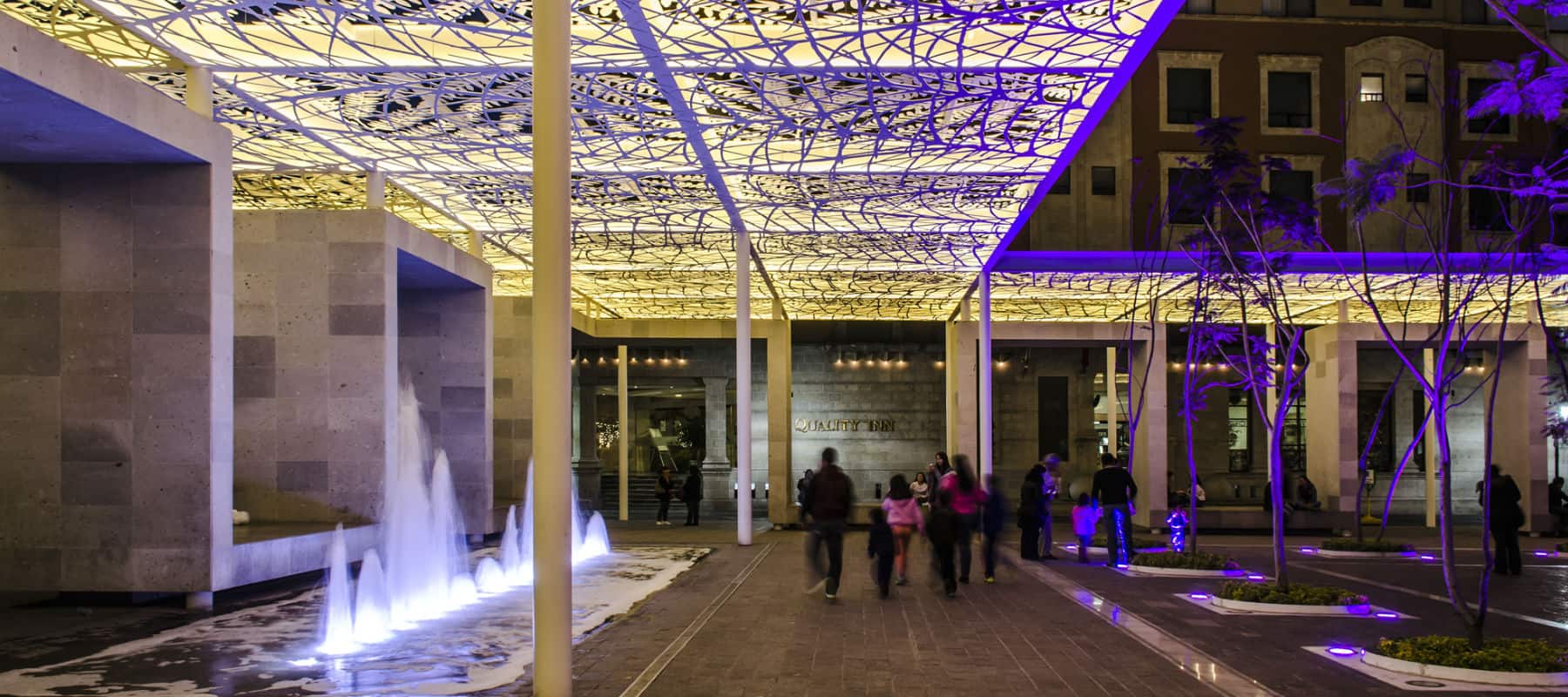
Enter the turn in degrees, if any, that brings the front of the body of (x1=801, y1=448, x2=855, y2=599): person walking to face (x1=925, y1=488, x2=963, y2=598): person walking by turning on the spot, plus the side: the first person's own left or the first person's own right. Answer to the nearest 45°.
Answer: approximately 45° to the first person's own right

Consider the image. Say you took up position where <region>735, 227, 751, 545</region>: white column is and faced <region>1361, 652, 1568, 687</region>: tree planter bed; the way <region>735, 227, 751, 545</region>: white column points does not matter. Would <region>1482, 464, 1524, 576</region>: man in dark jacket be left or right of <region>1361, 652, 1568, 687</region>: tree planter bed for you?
left

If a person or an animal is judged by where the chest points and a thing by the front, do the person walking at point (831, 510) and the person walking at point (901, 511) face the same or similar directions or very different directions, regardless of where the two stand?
same or similar directions

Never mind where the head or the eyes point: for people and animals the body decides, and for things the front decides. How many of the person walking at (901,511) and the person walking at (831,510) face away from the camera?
2

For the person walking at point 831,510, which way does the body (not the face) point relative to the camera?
away from the camera

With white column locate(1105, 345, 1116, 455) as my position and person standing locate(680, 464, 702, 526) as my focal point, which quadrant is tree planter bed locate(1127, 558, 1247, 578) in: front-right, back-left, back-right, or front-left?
front-left

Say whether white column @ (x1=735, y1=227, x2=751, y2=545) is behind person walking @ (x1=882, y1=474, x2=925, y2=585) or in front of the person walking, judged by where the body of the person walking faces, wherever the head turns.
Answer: in front

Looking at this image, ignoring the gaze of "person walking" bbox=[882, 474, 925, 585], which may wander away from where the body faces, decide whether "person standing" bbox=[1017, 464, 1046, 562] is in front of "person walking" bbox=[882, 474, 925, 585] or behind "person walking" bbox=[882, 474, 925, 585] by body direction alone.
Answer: in front

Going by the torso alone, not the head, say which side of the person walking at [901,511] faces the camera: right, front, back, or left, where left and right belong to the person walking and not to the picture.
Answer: back

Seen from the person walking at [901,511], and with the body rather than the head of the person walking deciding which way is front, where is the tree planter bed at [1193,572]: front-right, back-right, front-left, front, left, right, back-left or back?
front-right
